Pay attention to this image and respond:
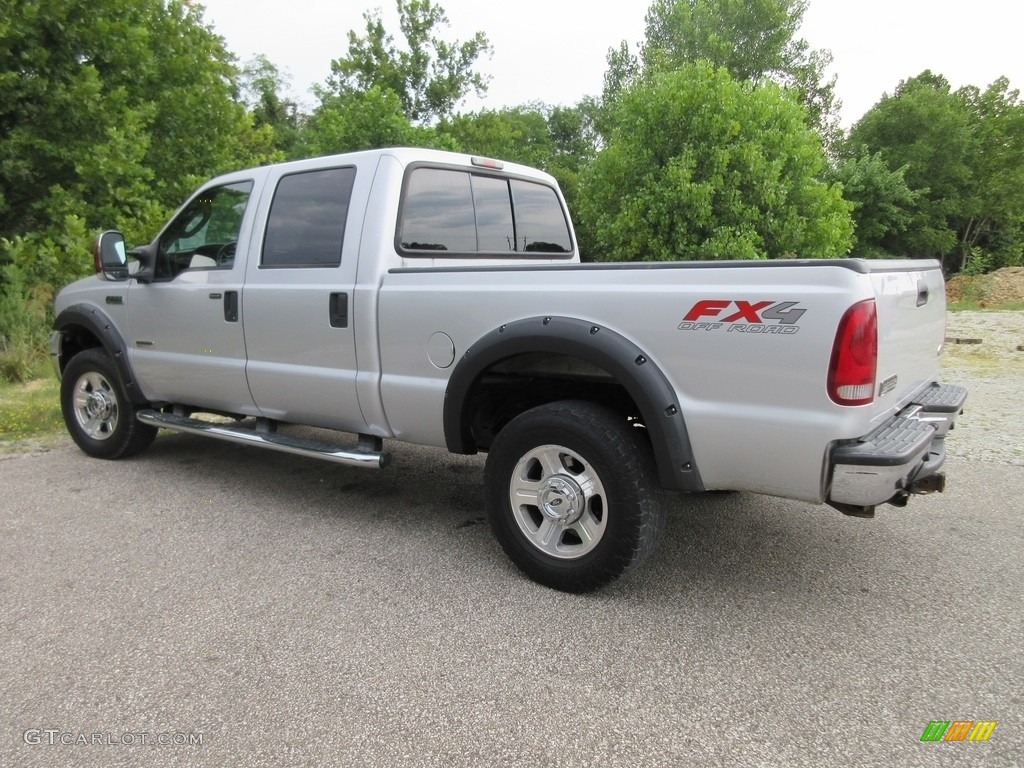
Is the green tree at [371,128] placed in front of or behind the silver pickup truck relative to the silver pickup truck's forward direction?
in front

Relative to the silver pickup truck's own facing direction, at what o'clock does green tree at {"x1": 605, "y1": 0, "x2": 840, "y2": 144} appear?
The green tree is roughly at 2 o'clock from the silver pickup truck.

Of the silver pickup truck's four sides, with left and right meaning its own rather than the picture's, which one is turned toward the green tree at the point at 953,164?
right

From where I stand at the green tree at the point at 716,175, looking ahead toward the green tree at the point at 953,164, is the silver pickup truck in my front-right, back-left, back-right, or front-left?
back-right

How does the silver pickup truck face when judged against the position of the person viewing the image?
facing away from the viewer and to the left of the viewer

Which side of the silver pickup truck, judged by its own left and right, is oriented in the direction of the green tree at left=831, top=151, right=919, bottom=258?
right

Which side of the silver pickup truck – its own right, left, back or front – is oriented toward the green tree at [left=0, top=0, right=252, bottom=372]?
front

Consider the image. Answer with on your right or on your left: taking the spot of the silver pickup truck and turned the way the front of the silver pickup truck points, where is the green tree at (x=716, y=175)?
on your right

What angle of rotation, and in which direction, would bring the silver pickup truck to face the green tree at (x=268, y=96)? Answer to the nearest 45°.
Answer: approximately 45° to its right

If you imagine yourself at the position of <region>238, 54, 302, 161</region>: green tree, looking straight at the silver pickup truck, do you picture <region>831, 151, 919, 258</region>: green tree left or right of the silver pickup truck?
left
